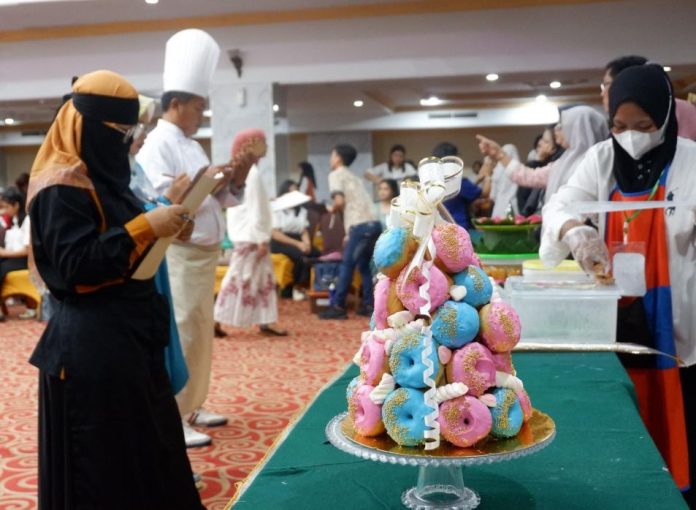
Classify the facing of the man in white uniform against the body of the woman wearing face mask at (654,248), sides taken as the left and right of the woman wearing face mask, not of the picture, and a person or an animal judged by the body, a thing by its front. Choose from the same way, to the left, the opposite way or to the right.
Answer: the opposite way

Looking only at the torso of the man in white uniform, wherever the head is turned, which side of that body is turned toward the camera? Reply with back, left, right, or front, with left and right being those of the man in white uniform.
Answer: right

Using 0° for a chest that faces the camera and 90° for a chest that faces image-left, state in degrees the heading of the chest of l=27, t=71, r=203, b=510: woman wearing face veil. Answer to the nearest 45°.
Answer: approximately 270°

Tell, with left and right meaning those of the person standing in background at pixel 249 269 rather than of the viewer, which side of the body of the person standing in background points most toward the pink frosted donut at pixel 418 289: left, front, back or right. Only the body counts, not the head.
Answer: right

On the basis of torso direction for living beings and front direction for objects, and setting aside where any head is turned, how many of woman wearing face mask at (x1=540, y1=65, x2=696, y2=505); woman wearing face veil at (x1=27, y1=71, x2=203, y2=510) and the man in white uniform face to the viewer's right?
2

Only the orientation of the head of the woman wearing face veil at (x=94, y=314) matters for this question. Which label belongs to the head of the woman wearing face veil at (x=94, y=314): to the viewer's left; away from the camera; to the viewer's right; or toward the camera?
to the viewer's right
